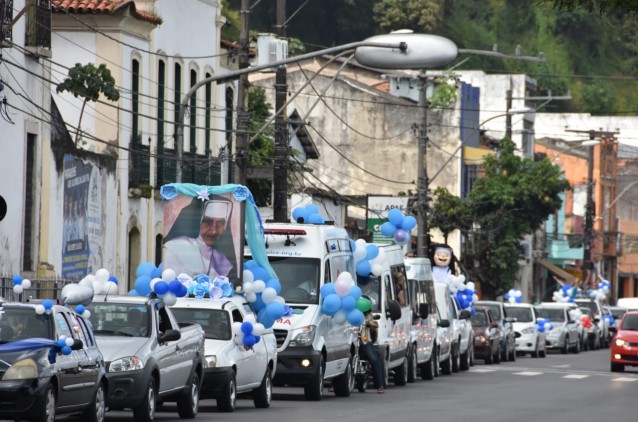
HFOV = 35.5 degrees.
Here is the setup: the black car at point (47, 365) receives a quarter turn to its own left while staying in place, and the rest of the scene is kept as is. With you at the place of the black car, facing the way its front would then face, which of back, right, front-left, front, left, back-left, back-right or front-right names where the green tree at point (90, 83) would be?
back-left

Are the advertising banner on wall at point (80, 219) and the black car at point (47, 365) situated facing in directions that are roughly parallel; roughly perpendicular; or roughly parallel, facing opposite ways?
roughly perpendicular

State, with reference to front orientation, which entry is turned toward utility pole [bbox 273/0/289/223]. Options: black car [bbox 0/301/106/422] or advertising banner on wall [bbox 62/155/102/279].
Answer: the advertising banner on wall

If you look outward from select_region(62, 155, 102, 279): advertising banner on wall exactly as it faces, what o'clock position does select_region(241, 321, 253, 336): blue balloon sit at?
The blue balloon is roughly at 1 o'clock from the advertising banner on wall.

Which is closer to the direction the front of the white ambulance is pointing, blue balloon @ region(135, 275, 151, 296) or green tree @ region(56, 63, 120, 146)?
the blue balloon

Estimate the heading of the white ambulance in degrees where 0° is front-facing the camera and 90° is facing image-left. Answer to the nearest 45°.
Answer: approximately 45°

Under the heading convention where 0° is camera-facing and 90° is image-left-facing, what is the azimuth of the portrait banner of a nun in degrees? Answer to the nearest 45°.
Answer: approximately 0°
